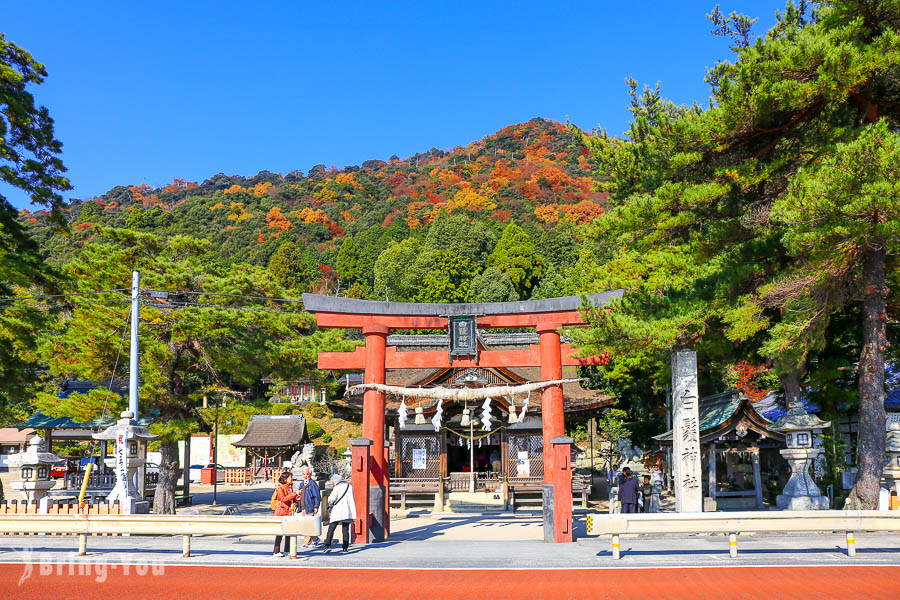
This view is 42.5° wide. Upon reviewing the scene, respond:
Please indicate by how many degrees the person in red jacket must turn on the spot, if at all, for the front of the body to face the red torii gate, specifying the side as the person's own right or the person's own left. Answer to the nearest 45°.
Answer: approximately 45° to the person's own left

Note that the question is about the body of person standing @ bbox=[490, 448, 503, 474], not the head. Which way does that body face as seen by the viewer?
away from the camera

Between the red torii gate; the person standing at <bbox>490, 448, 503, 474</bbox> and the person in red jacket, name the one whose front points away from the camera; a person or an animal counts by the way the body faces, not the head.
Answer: the person standing

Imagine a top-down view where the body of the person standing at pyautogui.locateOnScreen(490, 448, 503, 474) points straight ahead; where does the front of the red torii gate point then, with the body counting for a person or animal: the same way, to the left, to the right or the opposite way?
the opposite way

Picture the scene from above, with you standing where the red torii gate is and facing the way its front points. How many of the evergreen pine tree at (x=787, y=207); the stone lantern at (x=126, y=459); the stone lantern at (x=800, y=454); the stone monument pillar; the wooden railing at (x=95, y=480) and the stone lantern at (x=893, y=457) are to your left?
4

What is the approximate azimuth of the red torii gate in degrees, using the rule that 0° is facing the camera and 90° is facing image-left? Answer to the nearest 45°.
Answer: approximately 0°

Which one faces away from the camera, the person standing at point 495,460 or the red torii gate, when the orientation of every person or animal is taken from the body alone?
the person standing

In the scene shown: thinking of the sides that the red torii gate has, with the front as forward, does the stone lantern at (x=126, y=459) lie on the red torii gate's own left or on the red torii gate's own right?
on the red torii gate's own right

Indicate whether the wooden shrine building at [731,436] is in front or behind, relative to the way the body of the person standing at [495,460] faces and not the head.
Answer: behind
